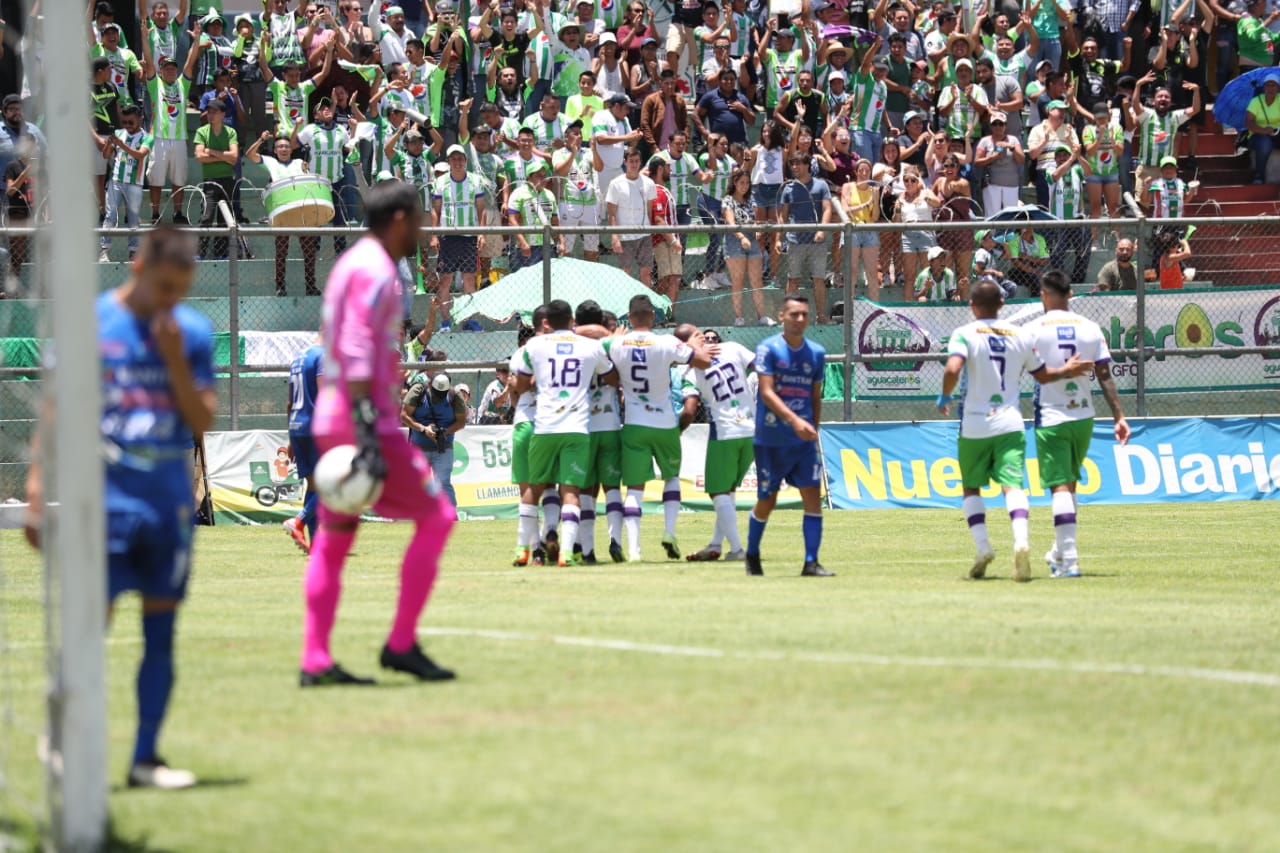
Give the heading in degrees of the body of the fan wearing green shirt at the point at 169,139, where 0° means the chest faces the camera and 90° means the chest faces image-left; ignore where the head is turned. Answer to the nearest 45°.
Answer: approximately 0°

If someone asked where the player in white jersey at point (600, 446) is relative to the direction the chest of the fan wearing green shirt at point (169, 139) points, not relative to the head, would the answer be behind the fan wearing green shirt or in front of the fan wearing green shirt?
in front

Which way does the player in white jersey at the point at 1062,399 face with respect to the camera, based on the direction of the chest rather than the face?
away from the camera

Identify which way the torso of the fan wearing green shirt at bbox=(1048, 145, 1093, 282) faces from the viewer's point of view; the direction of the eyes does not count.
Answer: toward the camera

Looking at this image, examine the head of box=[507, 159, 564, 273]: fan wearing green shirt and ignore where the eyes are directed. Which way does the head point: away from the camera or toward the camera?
toward the camera

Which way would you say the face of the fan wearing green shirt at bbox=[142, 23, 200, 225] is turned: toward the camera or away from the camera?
toward the camera

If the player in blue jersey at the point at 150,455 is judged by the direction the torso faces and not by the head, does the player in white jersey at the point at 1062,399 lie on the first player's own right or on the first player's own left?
on the first player's own left

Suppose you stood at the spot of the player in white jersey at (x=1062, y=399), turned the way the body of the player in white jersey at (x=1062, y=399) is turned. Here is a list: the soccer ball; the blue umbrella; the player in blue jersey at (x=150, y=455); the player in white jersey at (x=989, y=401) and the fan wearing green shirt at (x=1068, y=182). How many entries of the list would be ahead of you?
2

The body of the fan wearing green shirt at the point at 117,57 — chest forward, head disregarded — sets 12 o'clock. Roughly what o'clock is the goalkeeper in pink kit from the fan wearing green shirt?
The goalkeeper in pink kit is roughly at 12 o'clock from the fan wearing green shirt.

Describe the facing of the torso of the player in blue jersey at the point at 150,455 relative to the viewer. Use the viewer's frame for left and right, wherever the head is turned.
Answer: facing the viewer and to the right of the viewer

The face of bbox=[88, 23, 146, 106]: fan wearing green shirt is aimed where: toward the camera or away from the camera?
toward the camera

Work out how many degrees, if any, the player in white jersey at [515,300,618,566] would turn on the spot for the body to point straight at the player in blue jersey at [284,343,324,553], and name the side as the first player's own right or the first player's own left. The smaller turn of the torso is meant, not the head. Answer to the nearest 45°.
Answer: approximately 45° to the first player's own left

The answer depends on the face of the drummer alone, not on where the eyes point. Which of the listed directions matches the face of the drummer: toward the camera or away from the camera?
toward the camera

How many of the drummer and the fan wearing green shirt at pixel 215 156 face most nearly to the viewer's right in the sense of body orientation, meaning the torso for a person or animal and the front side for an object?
0

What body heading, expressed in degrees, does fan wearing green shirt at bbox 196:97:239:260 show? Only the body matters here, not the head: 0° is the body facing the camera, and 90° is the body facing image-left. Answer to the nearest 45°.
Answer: approximately 0°
